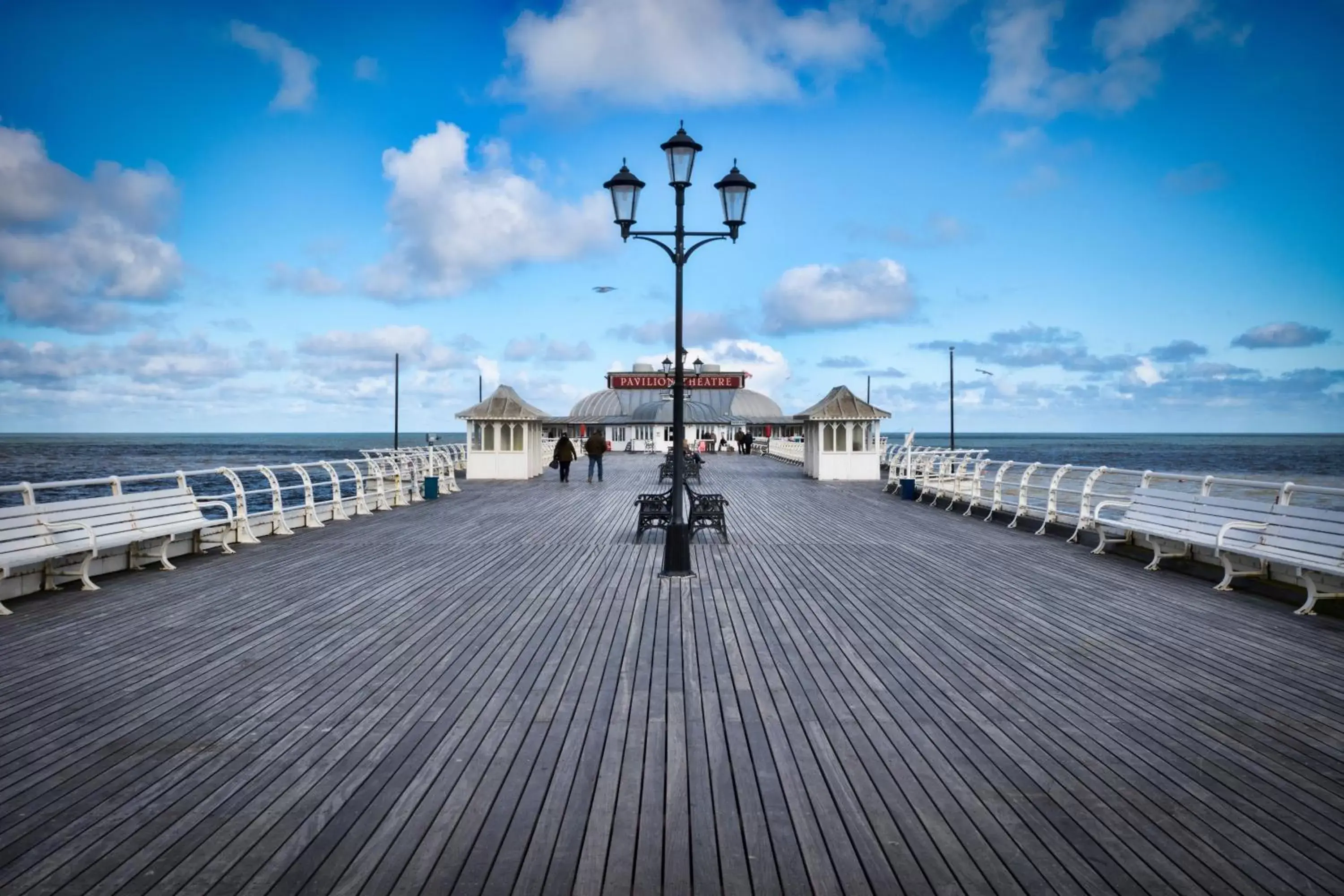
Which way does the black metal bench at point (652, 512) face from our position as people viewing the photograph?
facing to the left of the viewer

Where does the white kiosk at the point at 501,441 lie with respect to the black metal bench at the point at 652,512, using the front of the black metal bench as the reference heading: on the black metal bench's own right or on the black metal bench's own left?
on the black metal bench's own right

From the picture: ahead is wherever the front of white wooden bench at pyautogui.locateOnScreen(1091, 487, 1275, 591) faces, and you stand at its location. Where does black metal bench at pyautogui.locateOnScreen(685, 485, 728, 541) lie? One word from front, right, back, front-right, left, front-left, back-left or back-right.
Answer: front-right

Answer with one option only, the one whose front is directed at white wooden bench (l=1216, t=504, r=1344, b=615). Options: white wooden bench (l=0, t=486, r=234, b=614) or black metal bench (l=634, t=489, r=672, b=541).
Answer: white wooden bench (l=0, t=486, r=234, b=614)

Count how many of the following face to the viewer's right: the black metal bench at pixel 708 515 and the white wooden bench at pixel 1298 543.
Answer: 1

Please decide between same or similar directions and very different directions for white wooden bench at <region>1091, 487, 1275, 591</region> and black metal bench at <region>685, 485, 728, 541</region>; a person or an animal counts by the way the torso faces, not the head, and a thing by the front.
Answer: very different directions

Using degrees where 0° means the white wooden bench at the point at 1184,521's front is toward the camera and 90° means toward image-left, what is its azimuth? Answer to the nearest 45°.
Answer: approximately 45°

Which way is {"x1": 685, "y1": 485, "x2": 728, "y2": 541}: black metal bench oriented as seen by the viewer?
to the viewer's right

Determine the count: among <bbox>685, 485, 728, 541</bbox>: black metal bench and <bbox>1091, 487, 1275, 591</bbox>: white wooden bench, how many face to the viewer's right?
1

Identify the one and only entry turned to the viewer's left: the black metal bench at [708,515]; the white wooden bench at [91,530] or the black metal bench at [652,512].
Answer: the black metal bench at [652,512]

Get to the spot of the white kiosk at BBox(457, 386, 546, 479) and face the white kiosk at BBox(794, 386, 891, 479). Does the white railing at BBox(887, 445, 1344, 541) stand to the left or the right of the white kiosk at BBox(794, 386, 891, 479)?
right
